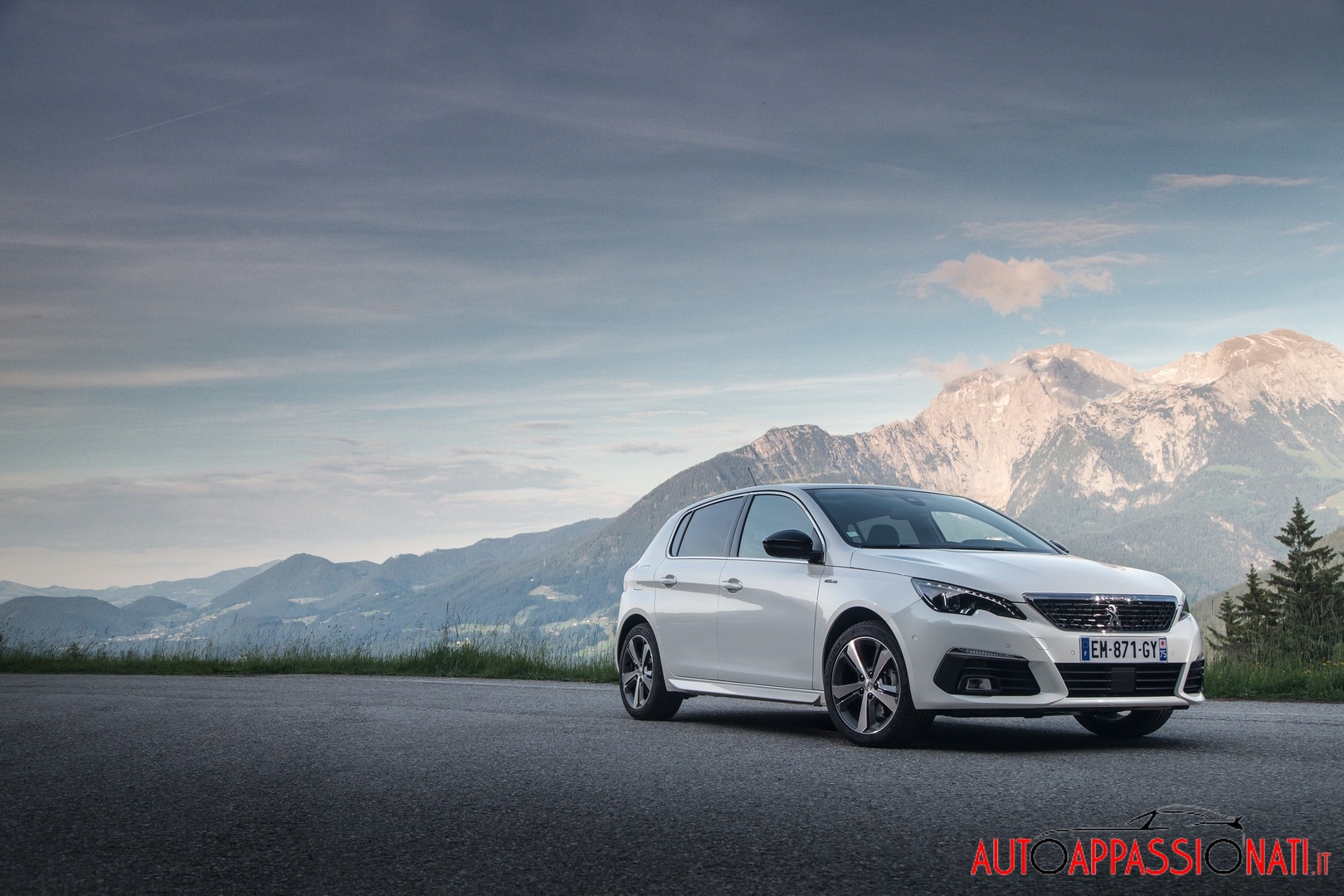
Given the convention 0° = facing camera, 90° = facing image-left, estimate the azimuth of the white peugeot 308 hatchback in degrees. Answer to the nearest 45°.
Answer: approximately 315°
